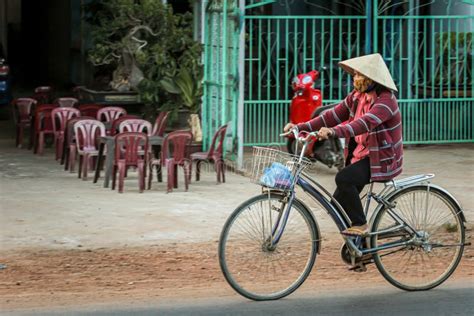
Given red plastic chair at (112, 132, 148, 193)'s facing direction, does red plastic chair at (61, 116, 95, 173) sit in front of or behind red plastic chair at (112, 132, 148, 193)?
in front

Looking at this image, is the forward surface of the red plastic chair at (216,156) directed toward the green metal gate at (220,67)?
no

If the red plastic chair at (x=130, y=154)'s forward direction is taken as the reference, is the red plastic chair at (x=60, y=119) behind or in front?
in front

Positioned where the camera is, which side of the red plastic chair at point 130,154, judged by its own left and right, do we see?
back

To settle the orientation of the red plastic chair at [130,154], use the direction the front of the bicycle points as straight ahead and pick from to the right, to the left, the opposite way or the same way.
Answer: to the right

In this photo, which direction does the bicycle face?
to the viewer's left

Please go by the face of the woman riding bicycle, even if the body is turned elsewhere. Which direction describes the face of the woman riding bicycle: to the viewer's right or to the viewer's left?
to the viewer's left

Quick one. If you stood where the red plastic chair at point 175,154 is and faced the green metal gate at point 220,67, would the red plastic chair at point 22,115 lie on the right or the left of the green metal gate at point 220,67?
left

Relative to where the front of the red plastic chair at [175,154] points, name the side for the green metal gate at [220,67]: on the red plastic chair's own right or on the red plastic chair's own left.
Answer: on the red plastic chair's own right

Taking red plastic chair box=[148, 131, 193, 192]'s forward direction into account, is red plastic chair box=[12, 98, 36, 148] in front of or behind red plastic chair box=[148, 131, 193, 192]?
in front

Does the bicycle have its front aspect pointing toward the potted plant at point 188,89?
no

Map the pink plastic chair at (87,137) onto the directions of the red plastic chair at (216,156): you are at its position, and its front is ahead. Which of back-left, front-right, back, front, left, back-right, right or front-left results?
front

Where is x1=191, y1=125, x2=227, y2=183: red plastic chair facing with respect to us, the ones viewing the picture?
facing to the left of the viewer
